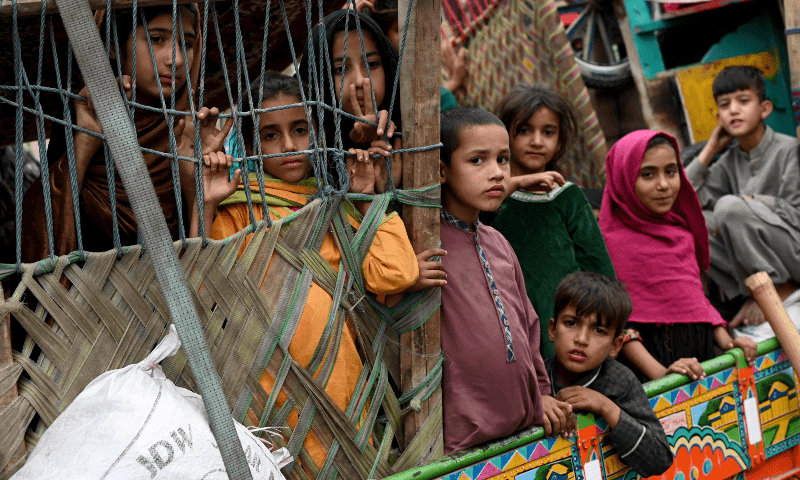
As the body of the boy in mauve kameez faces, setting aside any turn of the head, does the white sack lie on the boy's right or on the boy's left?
on the boy's right

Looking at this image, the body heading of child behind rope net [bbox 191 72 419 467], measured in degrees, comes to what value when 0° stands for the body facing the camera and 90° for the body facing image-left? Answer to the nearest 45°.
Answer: approximately 0°

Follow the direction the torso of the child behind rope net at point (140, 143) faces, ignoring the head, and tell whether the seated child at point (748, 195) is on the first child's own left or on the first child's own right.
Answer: on the first child's own left

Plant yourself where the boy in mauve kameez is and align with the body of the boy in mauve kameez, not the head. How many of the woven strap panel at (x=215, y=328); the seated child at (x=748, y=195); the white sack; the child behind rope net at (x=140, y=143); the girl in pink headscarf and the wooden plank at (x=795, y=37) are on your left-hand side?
3

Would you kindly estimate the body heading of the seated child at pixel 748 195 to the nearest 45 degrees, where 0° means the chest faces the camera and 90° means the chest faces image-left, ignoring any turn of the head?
approximately 45°
